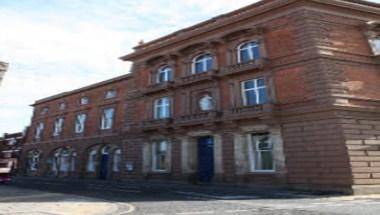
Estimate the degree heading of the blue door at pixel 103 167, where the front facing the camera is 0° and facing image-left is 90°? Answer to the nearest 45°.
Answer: approximately 45°

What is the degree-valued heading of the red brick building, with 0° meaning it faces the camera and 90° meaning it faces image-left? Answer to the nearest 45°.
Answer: approximately 45°
